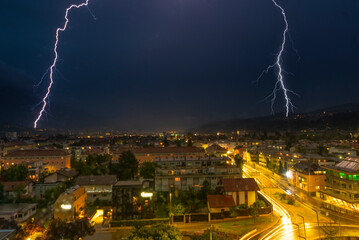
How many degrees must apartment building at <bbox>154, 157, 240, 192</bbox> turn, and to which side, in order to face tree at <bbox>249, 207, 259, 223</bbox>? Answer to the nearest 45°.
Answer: approximately 45° to its left

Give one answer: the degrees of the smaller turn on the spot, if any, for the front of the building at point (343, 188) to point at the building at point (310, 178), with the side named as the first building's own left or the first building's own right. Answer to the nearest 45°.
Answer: approximately 90° to the first building's own right

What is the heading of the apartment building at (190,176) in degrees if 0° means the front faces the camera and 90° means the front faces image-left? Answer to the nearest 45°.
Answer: approximately 0°

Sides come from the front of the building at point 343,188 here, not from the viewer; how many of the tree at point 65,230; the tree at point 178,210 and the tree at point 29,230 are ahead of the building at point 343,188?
3

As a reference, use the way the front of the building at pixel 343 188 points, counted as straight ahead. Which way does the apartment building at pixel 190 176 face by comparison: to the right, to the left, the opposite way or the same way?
to the left

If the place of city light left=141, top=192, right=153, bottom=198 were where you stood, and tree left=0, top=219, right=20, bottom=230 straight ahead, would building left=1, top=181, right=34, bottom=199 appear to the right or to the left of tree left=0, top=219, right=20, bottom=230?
right

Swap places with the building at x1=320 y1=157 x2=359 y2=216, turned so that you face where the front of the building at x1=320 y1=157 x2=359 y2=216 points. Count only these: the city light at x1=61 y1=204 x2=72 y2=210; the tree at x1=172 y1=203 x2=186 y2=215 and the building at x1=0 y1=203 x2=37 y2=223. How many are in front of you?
3

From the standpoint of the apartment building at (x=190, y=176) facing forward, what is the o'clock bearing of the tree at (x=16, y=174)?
The tree is roughly at 3 o'clock from the apartment building.

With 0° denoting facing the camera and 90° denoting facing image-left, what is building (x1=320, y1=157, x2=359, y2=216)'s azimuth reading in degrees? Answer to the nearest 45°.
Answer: approximately 45°

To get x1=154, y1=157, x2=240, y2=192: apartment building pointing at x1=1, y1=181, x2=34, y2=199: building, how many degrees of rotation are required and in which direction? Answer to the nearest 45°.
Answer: approximately 90° to its right

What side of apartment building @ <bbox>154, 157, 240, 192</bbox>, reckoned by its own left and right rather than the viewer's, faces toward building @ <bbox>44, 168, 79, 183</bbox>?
right

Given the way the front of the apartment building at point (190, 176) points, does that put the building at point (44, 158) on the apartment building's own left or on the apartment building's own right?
on the apartment building's own right
